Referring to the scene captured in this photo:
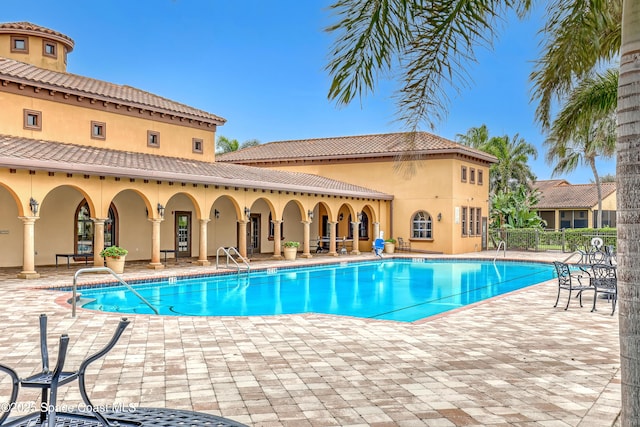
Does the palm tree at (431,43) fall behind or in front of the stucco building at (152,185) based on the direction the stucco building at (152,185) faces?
in front

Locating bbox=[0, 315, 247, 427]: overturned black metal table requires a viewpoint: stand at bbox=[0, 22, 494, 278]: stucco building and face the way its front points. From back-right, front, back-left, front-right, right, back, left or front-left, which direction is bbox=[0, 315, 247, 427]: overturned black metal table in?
front-right

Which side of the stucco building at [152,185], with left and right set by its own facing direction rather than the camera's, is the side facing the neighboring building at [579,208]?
left

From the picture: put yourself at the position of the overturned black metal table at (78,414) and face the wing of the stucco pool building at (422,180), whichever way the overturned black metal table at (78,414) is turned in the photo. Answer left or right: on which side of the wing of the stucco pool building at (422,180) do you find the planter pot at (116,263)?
left

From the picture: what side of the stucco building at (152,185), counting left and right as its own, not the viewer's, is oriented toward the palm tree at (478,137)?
left

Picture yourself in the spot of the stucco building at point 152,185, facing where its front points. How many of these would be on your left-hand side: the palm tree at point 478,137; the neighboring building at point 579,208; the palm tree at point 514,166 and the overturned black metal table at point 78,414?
3

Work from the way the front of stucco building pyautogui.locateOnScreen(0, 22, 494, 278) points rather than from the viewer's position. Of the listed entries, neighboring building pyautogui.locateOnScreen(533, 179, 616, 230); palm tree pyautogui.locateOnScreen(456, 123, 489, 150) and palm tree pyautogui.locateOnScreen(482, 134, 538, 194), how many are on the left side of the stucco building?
3

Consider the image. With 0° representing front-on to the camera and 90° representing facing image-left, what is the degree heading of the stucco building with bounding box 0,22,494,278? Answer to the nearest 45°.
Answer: approximately 315°

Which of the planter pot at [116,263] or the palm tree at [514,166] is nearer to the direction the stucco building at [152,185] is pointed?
the planter pot
